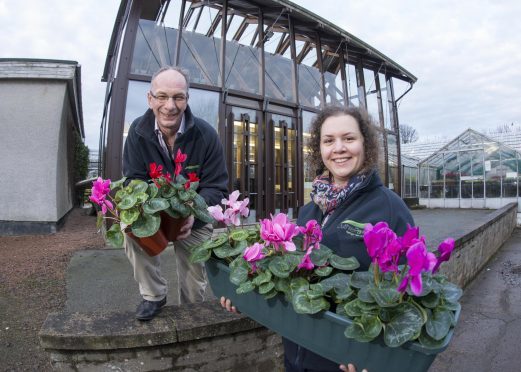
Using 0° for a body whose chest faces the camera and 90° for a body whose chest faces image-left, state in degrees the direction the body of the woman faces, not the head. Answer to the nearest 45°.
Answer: approximately 45°

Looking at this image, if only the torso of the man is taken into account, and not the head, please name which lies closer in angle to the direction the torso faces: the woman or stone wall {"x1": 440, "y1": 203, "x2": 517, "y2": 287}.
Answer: the woman

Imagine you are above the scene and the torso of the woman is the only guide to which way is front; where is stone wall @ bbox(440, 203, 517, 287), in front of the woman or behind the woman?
behind

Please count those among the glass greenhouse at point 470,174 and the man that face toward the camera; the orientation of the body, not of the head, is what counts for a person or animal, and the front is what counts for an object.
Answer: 2

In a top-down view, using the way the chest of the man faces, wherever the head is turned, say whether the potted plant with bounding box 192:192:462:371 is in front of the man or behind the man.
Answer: in front

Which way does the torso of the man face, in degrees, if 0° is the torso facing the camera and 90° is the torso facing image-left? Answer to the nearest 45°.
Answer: approximately 0°

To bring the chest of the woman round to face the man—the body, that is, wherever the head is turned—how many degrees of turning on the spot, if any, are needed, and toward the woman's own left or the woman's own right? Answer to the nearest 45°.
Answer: approximately 90° to the woman's own right

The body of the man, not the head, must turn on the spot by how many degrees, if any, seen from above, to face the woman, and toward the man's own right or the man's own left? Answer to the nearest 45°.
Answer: approximately 45° to the man's own left

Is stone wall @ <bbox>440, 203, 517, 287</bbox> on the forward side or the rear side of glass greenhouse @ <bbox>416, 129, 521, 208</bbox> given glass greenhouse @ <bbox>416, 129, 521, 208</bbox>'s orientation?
on the forward side
